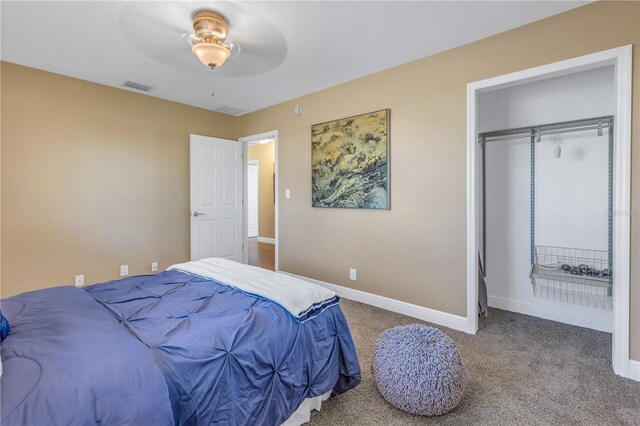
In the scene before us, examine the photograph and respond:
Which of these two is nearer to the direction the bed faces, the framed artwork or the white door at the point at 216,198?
the framed artwork

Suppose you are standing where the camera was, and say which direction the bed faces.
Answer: facing away from the viewer and to the right of the viewer

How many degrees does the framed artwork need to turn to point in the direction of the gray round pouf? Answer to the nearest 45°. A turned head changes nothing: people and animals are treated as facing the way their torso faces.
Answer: approximately 45° to its left

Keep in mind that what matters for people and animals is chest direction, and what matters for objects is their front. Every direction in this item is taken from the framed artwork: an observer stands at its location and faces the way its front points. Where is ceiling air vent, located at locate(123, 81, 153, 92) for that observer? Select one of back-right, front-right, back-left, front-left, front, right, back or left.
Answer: front-right

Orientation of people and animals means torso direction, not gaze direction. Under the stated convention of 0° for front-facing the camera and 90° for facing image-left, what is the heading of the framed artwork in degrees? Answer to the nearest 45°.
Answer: approximately 45°

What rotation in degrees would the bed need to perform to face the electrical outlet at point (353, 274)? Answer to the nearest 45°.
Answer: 0° — it already faces it

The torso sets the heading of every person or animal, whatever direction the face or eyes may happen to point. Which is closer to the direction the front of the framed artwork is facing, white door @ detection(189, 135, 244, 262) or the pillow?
the pillow

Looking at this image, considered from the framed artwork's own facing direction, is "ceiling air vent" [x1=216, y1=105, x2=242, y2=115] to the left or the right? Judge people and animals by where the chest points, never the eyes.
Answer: on its right

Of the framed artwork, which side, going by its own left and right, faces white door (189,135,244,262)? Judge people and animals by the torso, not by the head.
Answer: right

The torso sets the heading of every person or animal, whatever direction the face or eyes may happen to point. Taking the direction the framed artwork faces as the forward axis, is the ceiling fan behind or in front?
in front

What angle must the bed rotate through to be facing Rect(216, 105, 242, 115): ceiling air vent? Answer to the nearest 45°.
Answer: approximately 45° to its left

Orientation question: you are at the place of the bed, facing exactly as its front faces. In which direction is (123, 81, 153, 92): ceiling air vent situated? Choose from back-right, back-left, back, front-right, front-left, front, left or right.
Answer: front-left

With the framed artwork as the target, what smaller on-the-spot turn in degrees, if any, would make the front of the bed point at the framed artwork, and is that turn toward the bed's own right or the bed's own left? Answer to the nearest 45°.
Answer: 0° — it already faces it

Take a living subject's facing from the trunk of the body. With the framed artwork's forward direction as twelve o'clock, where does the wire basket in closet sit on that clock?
The wire basket in closet is roughly at 8 o'clock from the framed artwork.

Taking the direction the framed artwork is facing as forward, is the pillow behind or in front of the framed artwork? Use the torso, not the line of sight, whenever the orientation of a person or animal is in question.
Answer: in front
